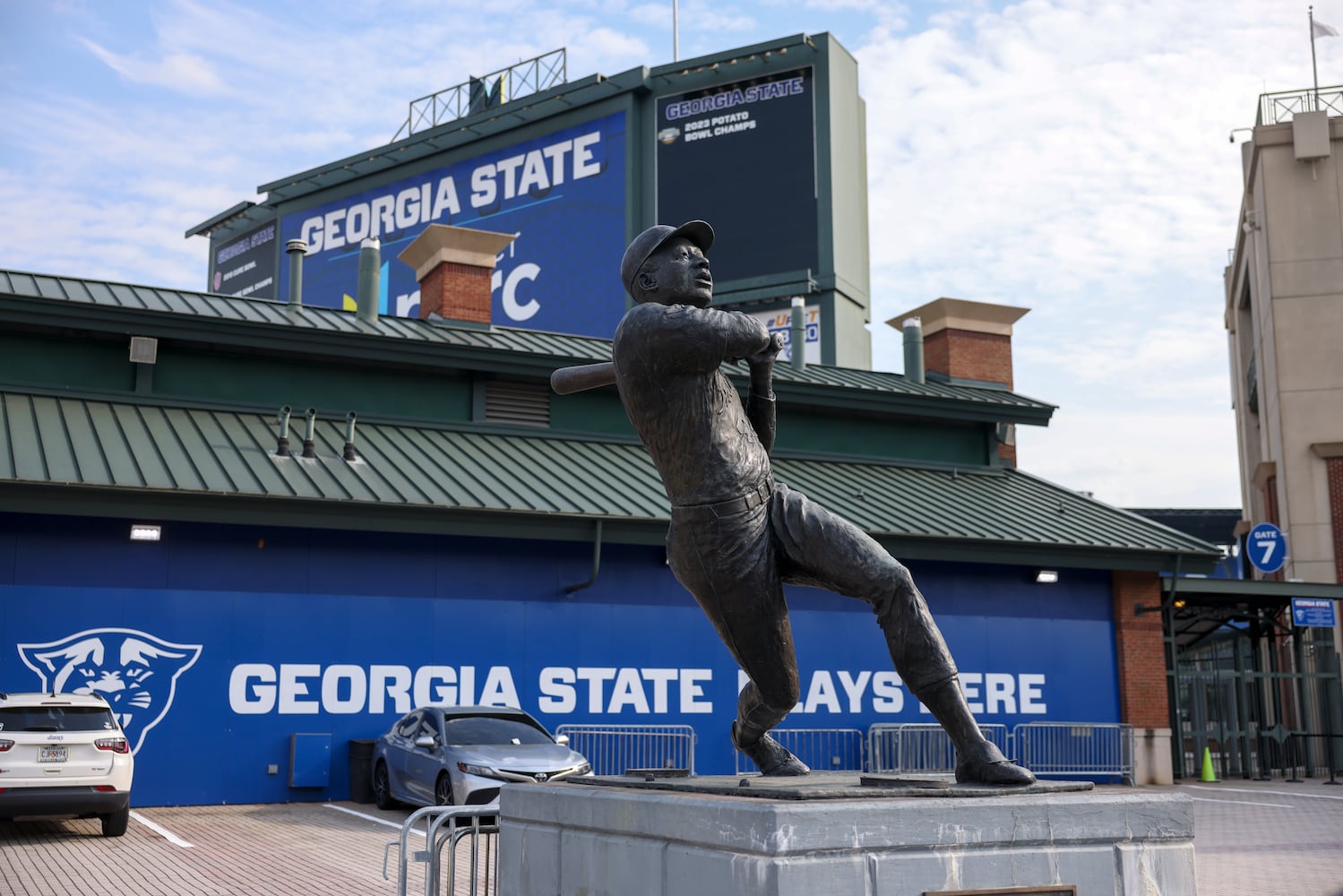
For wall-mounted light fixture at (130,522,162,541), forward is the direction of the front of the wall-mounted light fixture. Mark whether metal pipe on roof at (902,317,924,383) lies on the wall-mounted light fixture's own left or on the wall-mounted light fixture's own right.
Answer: on the wall-mounted light fixture's own left

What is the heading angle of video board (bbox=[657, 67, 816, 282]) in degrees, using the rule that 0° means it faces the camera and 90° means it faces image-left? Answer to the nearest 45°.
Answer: approximately 45°

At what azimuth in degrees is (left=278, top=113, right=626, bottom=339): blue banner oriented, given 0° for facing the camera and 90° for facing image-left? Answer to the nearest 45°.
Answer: approximately 45°

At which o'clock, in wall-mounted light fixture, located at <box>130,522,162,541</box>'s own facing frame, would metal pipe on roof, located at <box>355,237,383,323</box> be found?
The metal pipe on roof is roughly at 7 o'clock from the wall-mounted light fixture.

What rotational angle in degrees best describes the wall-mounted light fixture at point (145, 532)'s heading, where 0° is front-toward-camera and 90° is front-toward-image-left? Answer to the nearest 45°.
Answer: approximately 0°

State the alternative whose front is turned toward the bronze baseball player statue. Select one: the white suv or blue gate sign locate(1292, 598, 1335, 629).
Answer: the blue gate sign

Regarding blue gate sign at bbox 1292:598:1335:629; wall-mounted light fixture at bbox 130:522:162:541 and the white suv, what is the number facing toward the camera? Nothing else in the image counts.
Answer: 2

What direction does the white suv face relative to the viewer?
away from the camera

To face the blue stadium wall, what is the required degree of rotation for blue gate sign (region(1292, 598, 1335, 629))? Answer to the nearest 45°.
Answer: approximately 45° to its right
